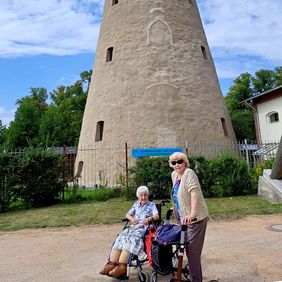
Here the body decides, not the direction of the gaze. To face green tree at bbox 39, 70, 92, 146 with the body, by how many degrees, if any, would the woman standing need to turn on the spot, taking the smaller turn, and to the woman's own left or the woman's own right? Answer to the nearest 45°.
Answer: approximately 90° to the woman's own right

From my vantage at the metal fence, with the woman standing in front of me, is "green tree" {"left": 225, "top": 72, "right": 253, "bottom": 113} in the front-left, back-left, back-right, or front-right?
back-left

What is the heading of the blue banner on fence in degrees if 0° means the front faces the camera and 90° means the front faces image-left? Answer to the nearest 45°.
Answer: approximately 0°

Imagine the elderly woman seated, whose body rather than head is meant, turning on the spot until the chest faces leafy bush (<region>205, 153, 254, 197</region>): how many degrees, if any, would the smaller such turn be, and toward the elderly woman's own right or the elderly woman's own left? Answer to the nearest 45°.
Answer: approximately 180°

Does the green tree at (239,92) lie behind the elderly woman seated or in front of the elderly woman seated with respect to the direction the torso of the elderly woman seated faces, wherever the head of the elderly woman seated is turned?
behind

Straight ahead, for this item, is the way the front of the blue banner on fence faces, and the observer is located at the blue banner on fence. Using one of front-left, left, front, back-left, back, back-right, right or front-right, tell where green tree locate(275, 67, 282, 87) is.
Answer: back-left

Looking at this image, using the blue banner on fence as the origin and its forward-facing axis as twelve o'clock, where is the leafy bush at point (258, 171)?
The leafy bush is roughly at 9 o'clock from the blue banner on fence.

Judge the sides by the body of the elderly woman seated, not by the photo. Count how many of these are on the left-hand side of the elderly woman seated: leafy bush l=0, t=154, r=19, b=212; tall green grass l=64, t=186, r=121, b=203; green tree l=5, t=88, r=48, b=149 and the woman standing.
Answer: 1

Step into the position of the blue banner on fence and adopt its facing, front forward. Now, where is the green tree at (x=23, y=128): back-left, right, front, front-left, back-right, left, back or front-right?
back-right

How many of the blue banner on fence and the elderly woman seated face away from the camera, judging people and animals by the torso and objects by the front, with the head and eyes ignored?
0
